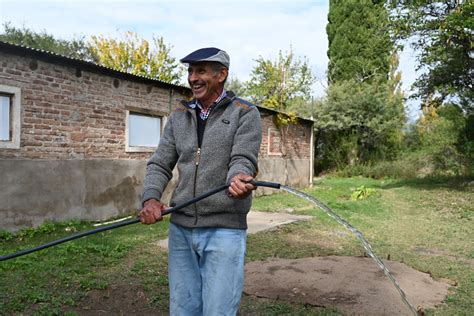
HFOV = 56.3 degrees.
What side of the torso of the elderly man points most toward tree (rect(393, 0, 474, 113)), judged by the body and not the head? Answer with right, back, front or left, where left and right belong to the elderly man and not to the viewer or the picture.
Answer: back

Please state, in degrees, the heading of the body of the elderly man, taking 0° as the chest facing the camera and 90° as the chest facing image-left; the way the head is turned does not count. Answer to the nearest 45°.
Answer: approximately 45°

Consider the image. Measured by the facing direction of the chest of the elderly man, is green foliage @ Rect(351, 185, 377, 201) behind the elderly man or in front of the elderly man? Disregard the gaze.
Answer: behind

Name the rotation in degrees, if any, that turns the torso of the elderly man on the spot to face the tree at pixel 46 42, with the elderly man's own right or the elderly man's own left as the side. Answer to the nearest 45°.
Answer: approximately 135° to the elderly man's own right

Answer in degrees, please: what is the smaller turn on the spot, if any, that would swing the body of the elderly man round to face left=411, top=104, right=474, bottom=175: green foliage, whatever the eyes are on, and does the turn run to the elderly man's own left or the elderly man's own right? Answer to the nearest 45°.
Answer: approximately 180°

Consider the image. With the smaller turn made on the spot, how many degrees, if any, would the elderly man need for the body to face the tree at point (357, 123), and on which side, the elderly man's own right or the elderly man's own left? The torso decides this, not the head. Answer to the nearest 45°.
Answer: approximately 135° to the elderly man's own right

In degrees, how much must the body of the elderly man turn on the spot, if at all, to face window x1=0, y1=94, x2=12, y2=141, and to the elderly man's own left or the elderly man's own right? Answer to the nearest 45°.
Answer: approximately 90° to the elderly man's own right
